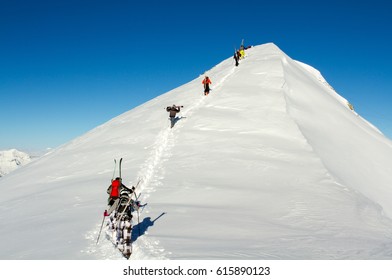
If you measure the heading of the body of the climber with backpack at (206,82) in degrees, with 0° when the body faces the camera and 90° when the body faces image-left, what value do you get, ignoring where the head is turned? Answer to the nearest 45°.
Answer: approximately 180°
